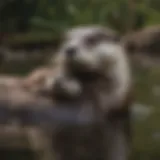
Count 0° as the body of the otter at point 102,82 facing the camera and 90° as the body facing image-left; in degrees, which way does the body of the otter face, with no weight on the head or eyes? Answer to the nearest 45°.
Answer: approximately 45°
